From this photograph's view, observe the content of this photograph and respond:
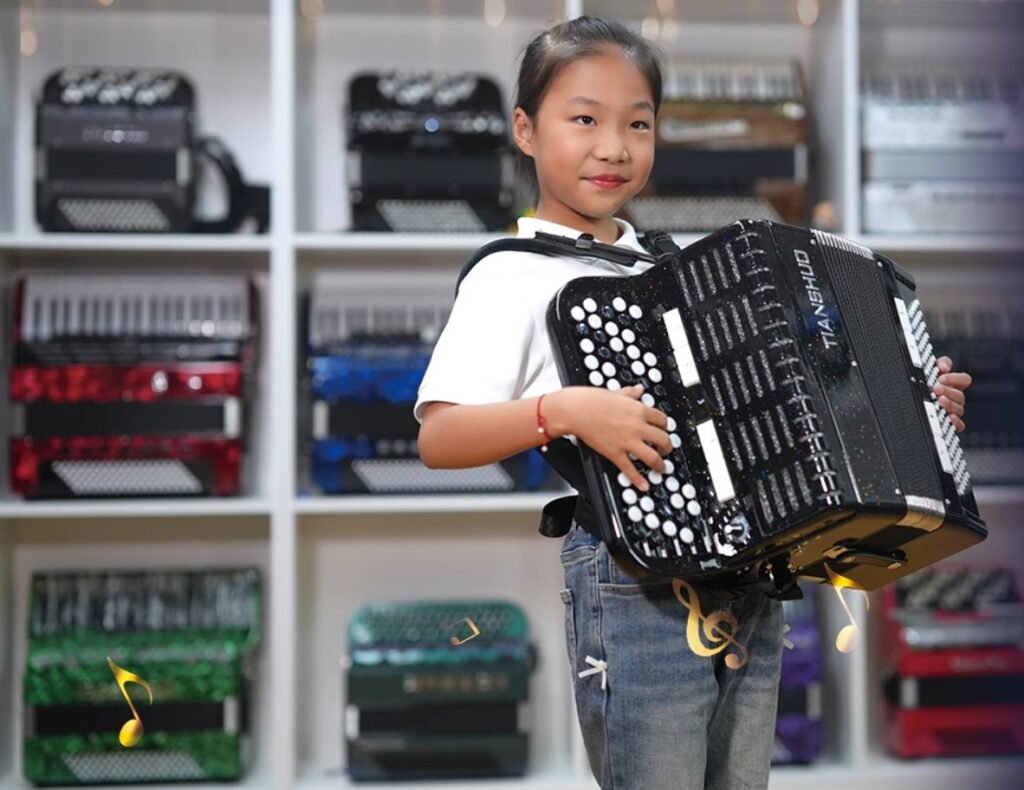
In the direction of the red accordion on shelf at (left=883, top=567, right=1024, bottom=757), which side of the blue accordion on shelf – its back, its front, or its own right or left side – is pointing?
left

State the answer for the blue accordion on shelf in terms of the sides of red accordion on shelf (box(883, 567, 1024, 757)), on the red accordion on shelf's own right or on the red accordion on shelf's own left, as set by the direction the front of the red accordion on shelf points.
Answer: on the red accordion on shelf's own right

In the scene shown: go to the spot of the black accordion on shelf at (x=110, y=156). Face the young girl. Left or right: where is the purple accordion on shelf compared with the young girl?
left

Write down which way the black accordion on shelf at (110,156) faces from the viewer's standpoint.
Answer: facing the viewer

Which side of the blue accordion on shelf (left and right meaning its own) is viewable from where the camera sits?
front

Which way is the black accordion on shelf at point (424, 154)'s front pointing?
toward the camera

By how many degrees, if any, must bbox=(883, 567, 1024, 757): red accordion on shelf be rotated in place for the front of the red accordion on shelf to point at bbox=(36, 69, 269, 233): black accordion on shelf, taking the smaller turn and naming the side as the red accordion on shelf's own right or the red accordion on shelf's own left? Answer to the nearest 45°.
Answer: approximately 90° to the red accordion on shelf's own right

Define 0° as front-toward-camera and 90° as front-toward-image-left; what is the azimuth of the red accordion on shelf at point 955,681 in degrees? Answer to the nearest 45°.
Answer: approximately 0°

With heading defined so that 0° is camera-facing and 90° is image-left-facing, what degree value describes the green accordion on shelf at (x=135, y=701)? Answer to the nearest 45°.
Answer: approximately 0°

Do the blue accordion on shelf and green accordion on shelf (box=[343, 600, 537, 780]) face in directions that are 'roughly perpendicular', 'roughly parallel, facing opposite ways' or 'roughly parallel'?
roughly parallel

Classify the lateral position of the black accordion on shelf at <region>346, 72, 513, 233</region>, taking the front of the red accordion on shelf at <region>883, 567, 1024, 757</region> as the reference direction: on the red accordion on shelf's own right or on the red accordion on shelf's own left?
on the red accordion on shelf's own right
